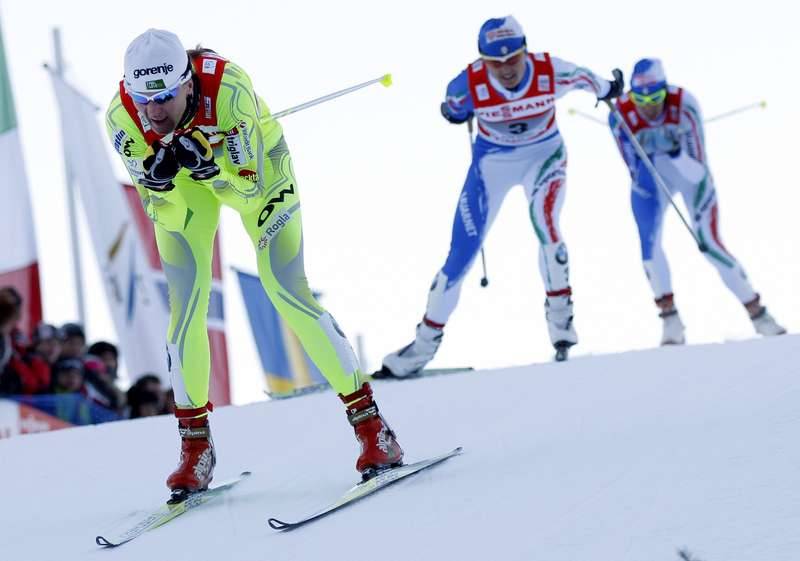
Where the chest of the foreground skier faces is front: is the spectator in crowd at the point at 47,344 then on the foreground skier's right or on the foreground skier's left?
on the foreground skier's right

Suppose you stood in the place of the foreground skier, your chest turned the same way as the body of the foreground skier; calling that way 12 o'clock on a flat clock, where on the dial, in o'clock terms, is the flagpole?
The flagpole is roughly at 4 o'clock from the foreground skier.

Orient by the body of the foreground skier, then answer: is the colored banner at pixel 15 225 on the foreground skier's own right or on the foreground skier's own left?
on the foreground skier's own right

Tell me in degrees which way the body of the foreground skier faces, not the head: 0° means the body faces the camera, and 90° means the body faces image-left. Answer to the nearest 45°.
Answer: approximately 45°

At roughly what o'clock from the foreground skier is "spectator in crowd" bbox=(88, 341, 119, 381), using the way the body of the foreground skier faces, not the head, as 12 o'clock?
The spectator in crowd is roughly at 4 o'clock from the foreground skier.

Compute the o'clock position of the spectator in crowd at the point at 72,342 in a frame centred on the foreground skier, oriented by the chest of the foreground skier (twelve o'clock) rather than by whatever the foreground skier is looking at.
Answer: The spectator in crowd is roughly at 4 o'clock from the foreground skier.

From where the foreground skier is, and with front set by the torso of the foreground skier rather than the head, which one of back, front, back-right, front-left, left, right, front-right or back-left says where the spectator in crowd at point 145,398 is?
back-right

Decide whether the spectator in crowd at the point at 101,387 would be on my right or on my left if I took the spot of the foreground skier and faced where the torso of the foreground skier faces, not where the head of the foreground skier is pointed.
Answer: on my right

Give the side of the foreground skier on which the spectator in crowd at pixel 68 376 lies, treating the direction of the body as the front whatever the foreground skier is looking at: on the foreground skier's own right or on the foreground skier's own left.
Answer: on the foreground skier's own right
